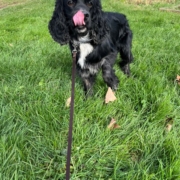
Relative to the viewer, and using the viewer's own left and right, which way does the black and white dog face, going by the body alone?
facing the viewer and to the left of the viewer

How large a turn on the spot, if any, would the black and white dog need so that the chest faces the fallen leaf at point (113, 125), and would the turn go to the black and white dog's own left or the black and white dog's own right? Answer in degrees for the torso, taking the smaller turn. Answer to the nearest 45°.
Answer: approximately 45° to the black and white dog's own left
